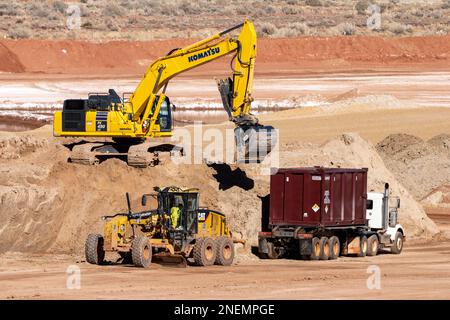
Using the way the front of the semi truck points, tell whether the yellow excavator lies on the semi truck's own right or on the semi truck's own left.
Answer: on the semi truck's own left

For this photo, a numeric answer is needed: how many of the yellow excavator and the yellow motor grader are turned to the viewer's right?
1

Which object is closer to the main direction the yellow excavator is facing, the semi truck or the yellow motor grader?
the semi truck

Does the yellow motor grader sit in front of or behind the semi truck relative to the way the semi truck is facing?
behind

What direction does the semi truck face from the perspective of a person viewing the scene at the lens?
facing away from the viewer and to the right of the viewer

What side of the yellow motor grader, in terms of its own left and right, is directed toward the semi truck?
back

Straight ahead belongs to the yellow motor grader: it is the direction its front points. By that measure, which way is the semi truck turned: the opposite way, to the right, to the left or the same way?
the opposite way

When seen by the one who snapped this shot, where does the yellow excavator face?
facing to the right of the viewer

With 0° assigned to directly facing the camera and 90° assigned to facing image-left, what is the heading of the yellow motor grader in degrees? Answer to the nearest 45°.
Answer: approximately 45°

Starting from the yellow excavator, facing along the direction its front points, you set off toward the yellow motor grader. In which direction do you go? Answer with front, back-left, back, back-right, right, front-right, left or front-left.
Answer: right

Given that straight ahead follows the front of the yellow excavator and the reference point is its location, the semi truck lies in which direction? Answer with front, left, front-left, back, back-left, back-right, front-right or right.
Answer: front-right

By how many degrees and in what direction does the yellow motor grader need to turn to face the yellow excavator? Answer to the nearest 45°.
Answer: approximately 135° to its right
